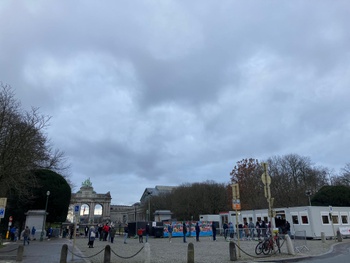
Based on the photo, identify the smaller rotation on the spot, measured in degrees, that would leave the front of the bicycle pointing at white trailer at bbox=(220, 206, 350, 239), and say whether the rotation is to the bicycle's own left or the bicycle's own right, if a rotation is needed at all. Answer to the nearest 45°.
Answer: approximately 135° to the bicycle's own right
